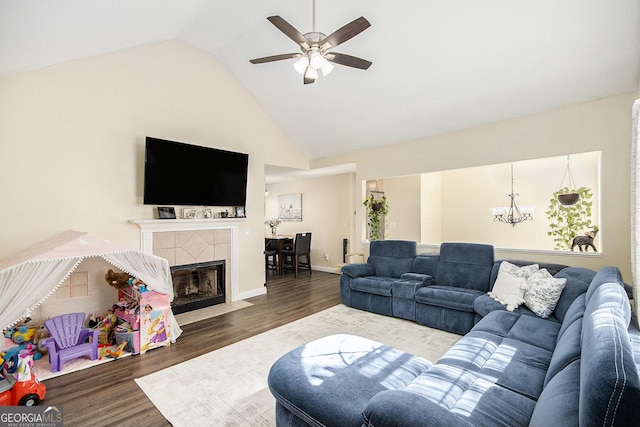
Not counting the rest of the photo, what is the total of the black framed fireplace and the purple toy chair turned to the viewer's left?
0

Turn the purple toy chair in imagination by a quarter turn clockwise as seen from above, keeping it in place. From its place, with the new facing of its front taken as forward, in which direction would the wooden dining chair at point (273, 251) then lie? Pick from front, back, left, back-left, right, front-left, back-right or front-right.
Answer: back

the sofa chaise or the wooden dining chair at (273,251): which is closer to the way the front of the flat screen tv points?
the sofa chaise

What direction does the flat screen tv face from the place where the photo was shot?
facing the viewer and to the right of the viewer

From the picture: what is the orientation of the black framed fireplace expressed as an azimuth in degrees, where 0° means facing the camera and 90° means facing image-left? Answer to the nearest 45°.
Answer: approximately 315°

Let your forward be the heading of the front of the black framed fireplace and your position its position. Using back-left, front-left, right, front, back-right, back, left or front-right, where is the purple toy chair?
right

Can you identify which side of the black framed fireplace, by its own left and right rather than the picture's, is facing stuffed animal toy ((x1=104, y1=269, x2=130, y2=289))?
right
